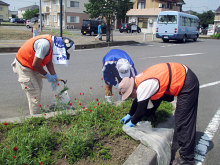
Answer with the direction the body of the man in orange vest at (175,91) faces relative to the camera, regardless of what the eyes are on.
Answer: to the viewer's left

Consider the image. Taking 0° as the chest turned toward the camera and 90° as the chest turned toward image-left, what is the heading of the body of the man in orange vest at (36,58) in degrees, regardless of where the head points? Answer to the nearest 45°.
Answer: approximately 270°

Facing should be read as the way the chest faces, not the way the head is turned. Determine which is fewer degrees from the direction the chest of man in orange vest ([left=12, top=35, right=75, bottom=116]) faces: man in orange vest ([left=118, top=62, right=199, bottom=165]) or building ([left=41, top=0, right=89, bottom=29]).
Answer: the man in orange vest

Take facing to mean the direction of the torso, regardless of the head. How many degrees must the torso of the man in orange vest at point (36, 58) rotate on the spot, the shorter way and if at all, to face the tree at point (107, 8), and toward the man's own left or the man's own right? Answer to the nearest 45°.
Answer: approximately 90° to the man's own left

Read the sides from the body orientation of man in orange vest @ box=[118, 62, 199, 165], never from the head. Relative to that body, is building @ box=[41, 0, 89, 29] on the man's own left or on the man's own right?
on the man's own right

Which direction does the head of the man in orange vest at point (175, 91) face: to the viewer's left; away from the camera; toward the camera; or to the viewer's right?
to the viewer's left

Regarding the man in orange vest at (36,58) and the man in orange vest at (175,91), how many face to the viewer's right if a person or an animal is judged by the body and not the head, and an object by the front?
1
